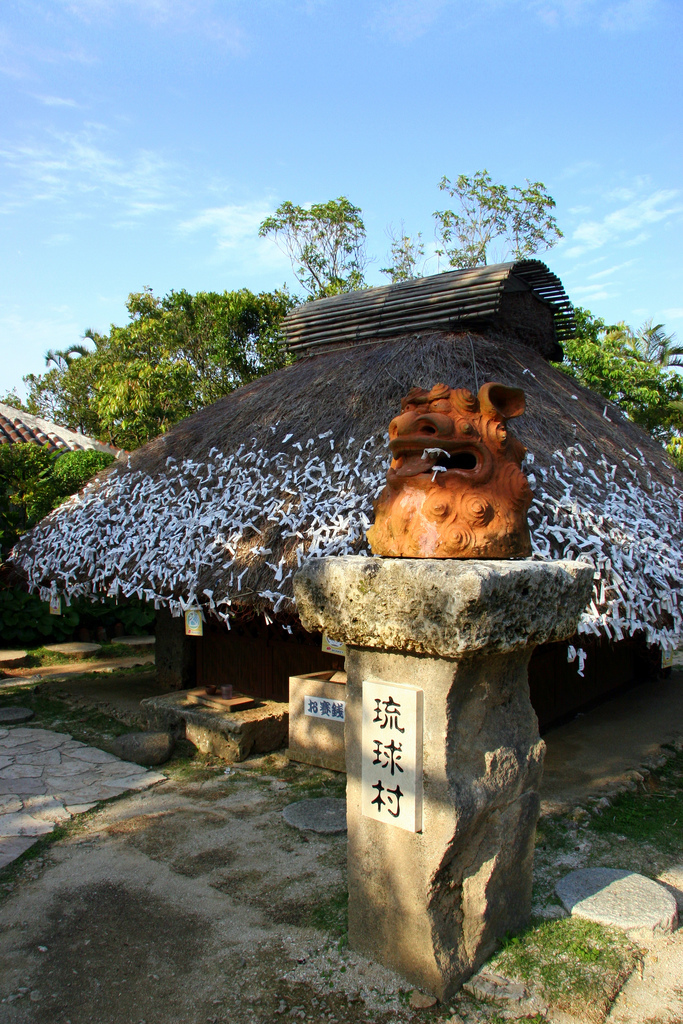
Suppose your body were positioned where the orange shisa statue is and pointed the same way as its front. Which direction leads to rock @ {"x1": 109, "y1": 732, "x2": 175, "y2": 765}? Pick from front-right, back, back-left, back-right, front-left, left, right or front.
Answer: right

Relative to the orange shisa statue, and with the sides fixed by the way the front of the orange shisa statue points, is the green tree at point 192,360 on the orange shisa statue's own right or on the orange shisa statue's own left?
on the orange shisa statue's own right

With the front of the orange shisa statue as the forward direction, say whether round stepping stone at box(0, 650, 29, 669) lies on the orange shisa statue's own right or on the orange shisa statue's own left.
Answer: on the orange shisa statue's own right

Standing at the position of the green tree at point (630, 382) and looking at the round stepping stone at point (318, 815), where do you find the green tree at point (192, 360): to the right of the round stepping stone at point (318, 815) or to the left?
right

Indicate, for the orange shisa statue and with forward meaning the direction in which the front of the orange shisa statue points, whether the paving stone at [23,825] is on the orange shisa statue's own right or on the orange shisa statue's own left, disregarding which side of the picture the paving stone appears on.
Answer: on the orange shisa statue's own right

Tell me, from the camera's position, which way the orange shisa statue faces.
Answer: facing the viewer and to the left of the viewer

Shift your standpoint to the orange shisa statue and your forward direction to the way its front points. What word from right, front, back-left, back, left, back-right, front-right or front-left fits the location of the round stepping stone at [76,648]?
right

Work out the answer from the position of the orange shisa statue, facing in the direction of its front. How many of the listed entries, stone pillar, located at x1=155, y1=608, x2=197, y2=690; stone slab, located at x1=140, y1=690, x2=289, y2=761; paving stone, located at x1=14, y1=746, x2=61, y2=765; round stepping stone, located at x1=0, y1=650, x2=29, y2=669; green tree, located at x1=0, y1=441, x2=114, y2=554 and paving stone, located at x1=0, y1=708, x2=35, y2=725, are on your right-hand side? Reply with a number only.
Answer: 6

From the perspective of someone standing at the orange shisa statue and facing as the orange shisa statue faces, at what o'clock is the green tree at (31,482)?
The green tree is roughly at 3 o'clock from the orange shisa statue.

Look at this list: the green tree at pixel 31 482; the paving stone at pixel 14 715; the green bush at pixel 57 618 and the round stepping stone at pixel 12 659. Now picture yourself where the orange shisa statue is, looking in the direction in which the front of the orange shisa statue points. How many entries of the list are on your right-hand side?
4

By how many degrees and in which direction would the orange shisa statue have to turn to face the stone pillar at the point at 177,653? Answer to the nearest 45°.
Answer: approximately 90° to its right

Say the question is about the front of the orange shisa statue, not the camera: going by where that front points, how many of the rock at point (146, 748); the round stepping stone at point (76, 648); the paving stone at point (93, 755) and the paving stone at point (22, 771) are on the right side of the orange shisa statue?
4

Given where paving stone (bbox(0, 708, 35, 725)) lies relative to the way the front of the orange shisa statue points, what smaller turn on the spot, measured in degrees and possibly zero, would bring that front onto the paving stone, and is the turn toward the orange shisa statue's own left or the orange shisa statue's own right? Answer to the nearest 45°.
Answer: approximately 90° to the orange shisa statue's own right

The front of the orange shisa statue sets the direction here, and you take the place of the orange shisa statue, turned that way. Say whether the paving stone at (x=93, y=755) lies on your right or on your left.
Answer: on your right
